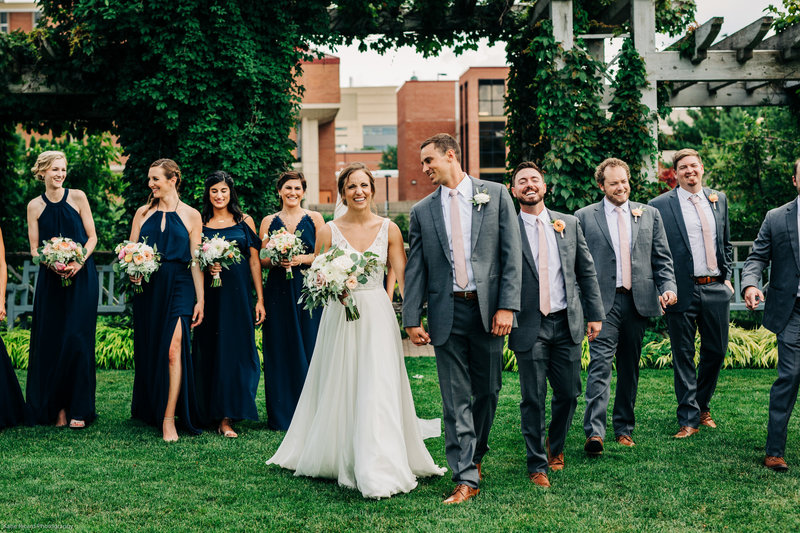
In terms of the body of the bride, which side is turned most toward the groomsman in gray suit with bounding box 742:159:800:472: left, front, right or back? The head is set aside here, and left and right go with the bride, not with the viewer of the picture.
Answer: left

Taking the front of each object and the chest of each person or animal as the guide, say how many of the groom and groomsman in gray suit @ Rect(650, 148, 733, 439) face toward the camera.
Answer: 2

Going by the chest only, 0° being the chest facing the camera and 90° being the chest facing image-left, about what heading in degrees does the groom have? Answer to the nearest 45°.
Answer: approximately 0°

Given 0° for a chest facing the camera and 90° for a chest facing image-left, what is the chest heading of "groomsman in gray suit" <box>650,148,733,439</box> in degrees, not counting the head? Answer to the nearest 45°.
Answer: approximately 0°

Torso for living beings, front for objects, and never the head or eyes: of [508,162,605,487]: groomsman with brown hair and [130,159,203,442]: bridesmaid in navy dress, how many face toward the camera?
2

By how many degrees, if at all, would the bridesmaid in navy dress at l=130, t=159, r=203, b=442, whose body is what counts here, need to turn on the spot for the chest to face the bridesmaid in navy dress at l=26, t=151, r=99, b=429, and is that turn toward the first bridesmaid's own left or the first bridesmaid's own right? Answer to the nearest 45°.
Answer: approximately 135° to the first bridesmaid's own right

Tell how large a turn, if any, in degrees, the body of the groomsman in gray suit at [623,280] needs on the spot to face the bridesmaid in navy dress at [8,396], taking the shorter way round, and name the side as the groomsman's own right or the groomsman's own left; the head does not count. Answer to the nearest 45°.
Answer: approximately 90° to the groomsman's own right
